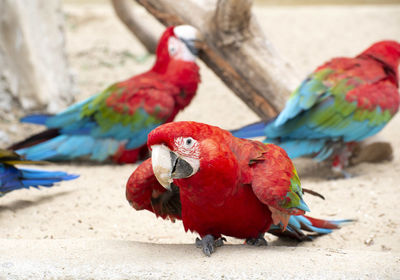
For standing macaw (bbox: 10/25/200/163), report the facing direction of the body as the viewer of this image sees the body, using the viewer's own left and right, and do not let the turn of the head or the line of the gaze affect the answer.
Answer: facing to the right of the viewer

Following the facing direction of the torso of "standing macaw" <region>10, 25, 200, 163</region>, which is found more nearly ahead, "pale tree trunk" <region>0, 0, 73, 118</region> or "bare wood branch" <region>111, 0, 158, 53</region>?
the bare wood branch

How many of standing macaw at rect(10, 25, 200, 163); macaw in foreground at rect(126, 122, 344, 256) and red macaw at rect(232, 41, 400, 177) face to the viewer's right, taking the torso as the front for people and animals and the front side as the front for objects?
2

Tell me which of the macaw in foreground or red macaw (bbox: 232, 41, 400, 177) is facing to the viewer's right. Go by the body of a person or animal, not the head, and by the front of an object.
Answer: the red macaw

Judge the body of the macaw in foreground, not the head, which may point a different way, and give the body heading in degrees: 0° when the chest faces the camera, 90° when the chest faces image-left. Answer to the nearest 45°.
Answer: approximately 45°

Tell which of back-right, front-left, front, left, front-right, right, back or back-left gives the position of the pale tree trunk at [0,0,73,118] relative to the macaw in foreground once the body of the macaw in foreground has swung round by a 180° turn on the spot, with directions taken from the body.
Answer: left

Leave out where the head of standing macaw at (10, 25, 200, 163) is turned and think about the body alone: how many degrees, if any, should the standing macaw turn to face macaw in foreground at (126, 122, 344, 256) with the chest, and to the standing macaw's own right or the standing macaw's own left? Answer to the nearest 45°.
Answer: approximately 90° to the standing macaw's own right

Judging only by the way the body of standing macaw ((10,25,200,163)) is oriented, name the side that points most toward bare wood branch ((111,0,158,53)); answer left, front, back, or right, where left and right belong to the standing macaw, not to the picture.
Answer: left

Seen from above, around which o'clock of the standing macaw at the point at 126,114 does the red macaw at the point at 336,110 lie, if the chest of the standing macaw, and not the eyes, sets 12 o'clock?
The red macaw is roughly at 1 o'clock from the standing macaw.

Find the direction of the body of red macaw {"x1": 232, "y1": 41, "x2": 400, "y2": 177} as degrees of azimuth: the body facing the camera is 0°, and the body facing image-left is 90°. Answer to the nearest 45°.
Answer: approximately 270°

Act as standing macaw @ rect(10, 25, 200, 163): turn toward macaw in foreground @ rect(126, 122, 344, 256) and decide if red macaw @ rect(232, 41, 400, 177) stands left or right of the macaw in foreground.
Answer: left
